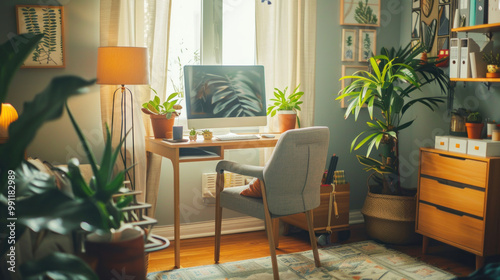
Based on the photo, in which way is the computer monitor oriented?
toward the camera

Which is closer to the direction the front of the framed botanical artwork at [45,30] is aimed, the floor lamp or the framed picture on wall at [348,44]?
the floor lamp

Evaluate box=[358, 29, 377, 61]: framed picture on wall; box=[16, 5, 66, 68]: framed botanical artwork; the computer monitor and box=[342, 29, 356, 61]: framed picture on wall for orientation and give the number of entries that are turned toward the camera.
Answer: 4

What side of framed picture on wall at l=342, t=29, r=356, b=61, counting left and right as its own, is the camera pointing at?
front

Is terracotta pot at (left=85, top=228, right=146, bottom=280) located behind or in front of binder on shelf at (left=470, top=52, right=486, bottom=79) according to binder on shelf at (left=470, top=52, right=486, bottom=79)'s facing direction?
in front

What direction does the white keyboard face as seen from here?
toward the camera

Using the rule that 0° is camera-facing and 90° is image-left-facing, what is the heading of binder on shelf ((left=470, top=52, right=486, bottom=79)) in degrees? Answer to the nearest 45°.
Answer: approximately 45°

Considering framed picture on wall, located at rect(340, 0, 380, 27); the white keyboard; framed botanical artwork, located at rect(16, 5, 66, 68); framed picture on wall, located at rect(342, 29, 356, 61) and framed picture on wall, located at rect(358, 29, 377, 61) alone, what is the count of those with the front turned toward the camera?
5

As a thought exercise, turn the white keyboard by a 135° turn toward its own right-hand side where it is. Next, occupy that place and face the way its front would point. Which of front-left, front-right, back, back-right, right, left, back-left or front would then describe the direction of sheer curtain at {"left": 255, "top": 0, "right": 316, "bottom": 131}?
right

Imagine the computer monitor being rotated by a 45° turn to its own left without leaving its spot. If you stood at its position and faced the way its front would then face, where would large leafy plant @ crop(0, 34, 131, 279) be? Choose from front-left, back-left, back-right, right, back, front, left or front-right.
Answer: front-right

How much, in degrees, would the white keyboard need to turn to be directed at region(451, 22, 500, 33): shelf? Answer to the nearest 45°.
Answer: approximately 90° to its left

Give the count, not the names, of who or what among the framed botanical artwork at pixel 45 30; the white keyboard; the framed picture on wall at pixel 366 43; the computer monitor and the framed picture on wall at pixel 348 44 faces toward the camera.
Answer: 5
